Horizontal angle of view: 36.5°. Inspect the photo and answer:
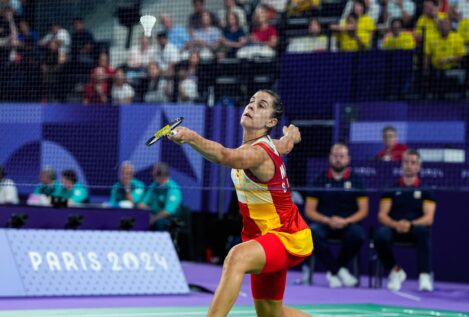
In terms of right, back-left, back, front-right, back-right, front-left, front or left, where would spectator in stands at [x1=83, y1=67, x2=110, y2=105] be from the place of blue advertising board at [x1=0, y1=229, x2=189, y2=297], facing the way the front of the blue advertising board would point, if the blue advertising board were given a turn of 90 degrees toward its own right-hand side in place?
right

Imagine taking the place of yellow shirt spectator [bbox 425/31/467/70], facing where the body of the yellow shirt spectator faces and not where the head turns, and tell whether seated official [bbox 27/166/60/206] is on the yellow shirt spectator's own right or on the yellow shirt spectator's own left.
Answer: on the yellow shirt spectator's own right

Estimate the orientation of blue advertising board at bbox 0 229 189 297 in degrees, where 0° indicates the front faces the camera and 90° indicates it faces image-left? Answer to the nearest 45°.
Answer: approximately 0°

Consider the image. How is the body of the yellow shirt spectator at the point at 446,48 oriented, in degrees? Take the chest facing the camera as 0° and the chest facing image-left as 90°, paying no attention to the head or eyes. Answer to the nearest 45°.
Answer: approximately 0°

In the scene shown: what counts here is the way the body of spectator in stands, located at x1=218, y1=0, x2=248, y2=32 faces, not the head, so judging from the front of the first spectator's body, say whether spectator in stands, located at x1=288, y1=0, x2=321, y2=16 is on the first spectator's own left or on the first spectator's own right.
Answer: on the first spectator's own left

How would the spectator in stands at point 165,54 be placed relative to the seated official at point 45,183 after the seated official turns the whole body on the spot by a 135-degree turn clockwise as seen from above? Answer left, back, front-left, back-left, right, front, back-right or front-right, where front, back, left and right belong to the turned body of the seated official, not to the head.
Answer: front-right

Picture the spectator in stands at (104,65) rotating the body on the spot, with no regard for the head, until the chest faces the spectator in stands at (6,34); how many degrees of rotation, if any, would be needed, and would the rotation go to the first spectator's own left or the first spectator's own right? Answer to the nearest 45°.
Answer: approximately 90° to the first spectator's own right

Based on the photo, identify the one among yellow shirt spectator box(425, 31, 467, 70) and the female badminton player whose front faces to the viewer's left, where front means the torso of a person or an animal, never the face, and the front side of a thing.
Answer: the female badminton player

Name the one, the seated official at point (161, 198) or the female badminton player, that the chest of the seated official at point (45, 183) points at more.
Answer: the female badminton player

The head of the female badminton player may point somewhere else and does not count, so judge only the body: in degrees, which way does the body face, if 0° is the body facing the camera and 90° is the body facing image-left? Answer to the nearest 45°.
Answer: approximately 90°

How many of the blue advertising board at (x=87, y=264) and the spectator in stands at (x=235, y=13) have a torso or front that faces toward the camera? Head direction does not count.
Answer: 2

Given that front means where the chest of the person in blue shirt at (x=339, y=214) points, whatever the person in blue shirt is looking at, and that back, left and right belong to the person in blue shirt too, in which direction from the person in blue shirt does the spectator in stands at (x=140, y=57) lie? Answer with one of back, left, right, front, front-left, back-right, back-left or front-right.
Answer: back-right
